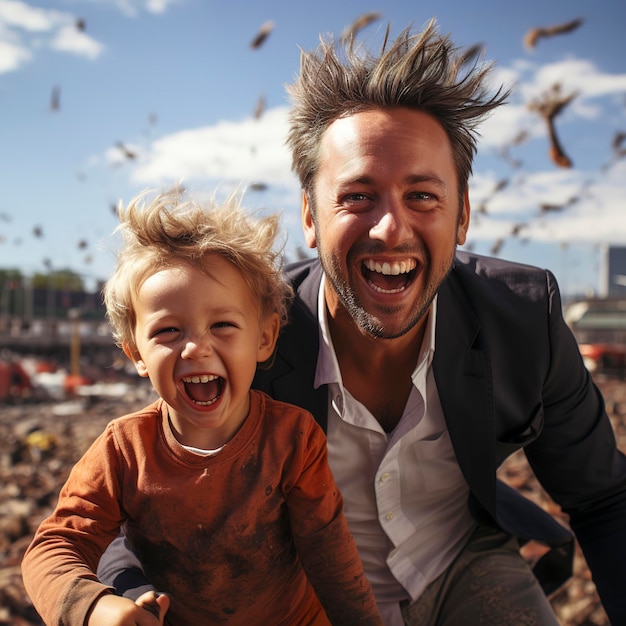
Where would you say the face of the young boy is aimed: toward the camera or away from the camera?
toward the camera

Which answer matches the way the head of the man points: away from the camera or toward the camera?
toward the camera

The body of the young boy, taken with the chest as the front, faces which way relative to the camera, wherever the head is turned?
toward the camera

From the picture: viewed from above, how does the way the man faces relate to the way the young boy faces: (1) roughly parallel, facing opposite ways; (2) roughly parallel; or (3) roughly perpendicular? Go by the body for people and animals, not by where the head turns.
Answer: roughly parallel

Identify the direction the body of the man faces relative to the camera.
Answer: toward the camera

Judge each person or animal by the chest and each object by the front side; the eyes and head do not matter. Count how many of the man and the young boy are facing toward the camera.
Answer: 2

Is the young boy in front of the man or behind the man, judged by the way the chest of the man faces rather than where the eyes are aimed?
in front
